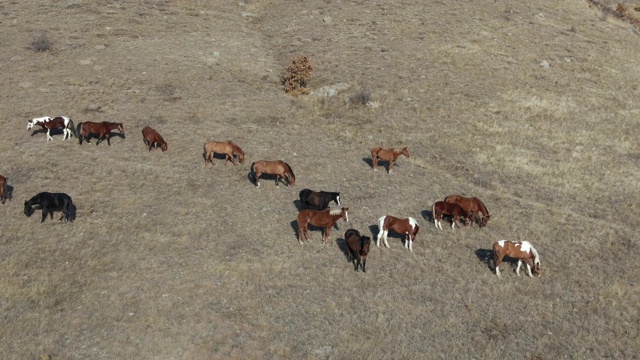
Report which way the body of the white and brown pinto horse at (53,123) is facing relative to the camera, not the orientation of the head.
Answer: to the viewer's left

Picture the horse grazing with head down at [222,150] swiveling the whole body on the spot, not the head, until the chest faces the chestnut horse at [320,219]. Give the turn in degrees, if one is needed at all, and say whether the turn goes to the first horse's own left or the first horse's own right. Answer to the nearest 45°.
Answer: approximately 45° to the first horse's own right

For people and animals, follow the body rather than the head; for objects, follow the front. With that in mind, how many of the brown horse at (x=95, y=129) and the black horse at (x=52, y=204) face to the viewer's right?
1

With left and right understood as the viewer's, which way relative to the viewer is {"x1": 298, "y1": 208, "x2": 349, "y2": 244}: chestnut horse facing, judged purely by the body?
facing to the right of the viewer

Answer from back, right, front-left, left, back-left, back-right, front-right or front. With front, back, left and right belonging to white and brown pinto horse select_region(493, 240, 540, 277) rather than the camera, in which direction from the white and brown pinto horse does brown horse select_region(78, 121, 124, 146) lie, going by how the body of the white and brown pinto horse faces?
back

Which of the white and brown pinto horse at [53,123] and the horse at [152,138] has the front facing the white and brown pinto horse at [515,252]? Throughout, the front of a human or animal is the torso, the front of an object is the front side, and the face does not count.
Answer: the horse

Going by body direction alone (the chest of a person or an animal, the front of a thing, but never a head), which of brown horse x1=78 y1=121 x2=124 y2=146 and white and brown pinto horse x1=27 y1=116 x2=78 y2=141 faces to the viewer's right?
the brown horse

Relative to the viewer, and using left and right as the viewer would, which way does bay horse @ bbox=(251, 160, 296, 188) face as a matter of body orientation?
facing to the right of the viewer

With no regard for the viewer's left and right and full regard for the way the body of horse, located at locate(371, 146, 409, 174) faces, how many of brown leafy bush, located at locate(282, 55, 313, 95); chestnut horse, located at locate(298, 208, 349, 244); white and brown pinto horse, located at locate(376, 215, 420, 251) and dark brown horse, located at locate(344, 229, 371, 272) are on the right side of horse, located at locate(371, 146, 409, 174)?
3

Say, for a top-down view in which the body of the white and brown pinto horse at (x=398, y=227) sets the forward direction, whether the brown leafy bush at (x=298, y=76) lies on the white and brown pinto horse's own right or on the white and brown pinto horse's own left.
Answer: on the white and brown pinto horse's own left

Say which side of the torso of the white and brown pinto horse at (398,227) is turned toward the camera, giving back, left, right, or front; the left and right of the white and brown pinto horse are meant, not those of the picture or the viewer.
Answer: right

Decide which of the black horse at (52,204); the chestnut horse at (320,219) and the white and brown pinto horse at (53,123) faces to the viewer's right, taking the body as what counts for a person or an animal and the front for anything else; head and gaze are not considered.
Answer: the chestnut horse

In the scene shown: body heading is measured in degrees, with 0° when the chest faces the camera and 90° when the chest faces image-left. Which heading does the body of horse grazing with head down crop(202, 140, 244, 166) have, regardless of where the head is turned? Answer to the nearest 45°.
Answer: approximately 270°
